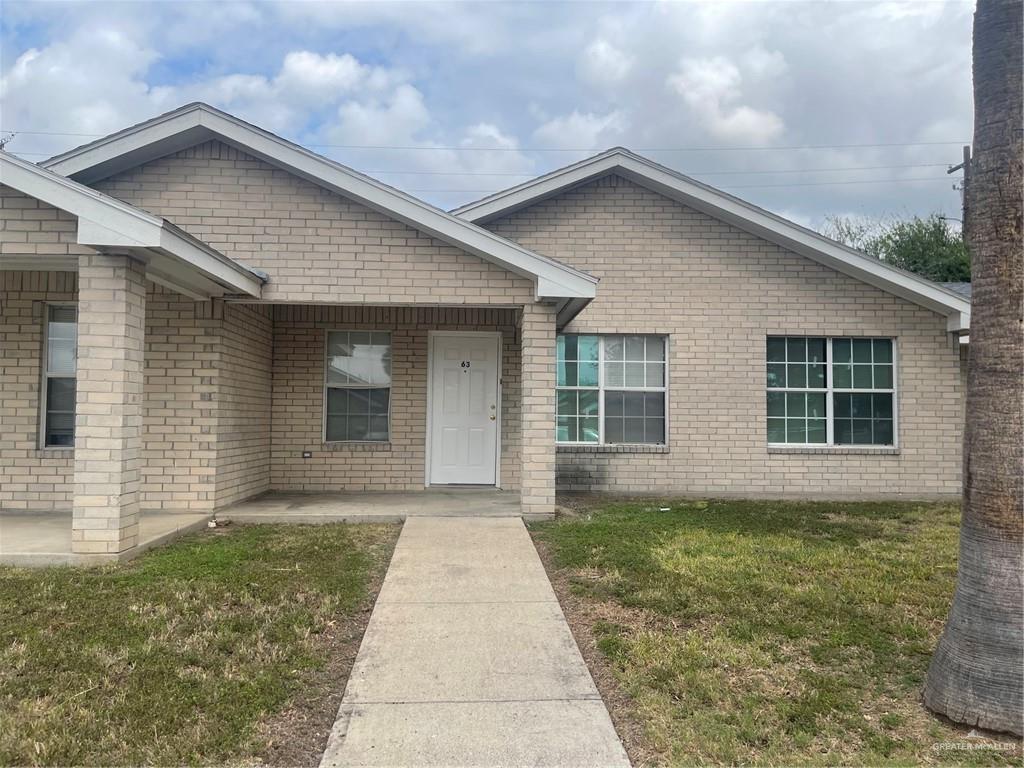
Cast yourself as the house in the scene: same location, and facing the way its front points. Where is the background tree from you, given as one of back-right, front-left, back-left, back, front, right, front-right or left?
back-left

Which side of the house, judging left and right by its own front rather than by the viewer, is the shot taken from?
front
